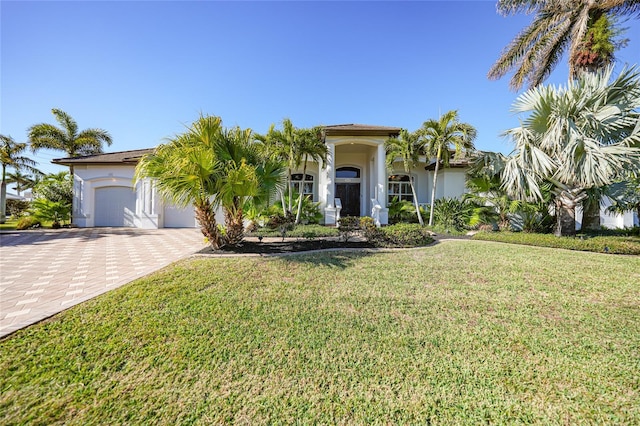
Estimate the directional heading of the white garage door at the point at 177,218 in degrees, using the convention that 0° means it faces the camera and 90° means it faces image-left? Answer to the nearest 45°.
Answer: approximately 0°

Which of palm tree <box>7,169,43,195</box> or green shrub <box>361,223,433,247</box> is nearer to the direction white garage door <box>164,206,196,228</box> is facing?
the green shrub

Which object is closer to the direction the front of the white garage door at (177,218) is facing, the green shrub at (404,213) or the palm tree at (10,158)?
the green shrub

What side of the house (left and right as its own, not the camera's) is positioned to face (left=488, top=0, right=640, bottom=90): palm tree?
left

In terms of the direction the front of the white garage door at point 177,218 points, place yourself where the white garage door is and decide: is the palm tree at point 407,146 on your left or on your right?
on your left

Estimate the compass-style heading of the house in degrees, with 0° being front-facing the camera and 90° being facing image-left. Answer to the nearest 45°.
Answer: approximately 0°

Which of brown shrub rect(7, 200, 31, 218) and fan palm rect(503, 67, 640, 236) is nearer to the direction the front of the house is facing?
the fan palm

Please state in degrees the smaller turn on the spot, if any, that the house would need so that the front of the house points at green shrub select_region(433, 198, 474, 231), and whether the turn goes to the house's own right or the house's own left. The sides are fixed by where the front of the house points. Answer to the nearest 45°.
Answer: approximately 90° to the house's own left

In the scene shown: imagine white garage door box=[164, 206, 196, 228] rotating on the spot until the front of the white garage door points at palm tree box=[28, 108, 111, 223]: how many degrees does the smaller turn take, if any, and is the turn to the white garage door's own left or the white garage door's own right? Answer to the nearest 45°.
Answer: approximately 135° to the white garage door's own right

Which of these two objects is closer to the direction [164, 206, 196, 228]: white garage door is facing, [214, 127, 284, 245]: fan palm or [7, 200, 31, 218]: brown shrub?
the fan palm
